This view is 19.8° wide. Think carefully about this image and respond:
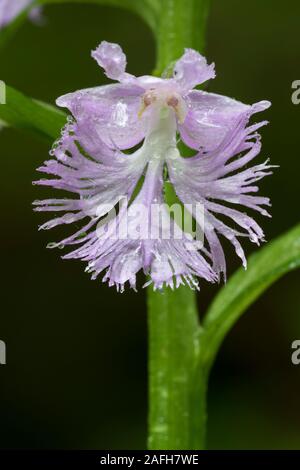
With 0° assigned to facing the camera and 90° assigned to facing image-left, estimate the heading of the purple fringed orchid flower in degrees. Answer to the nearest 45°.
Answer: approximately 0°
